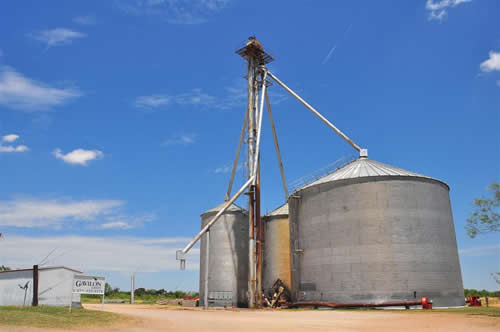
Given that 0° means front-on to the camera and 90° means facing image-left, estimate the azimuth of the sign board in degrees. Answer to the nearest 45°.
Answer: approximately 0°

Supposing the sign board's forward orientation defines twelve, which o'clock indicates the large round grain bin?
The large round grain bin is roughly at 9 o'clock from the sign board.

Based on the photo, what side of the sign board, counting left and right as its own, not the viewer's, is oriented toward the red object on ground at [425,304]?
left

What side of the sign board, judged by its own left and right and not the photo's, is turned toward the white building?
back

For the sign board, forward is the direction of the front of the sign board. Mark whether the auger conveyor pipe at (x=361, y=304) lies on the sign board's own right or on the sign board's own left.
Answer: on the sign board's own left
